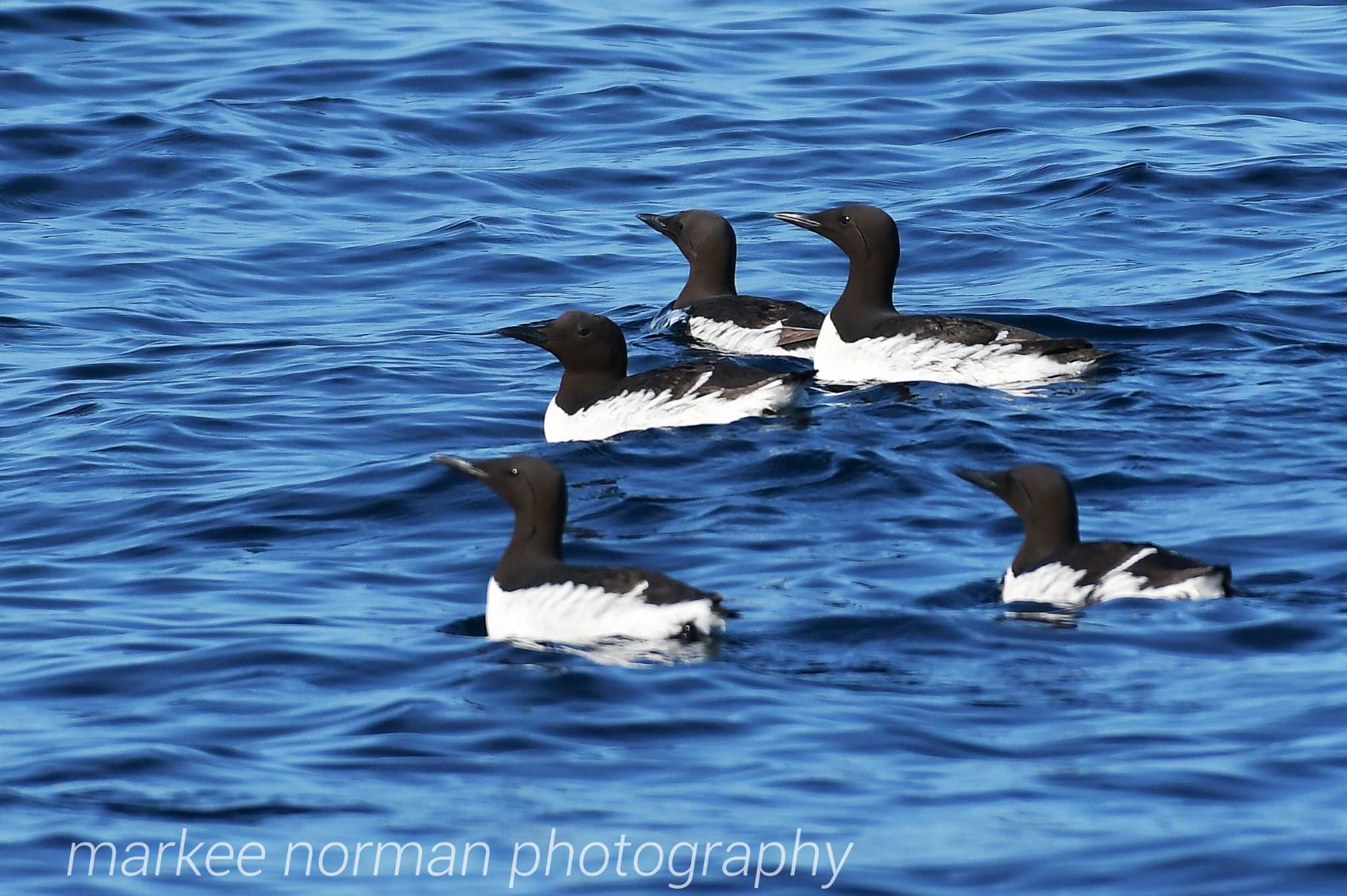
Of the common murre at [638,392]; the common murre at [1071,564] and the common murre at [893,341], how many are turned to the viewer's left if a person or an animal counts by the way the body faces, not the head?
3

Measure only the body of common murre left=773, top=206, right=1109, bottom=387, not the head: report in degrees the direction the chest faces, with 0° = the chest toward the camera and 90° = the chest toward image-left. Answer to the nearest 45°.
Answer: approximately 90°

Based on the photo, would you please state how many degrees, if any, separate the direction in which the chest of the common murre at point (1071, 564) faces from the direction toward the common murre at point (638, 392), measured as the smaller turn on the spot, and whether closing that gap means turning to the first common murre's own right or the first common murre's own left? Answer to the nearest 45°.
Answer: approximately 45° to the first common murre's own right

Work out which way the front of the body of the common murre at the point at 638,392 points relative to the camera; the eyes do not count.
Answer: to the viewer's left

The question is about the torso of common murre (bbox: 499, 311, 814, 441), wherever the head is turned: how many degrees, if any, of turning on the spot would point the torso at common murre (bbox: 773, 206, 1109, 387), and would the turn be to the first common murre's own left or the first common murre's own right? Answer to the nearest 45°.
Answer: approximately 135° to the first common murre's own right

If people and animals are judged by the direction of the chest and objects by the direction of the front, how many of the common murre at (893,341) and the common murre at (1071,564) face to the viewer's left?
2

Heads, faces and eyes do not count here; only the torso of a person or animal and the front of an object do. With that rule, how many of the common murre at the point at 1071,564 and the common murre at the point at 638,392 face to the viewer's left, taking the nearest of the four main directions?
2

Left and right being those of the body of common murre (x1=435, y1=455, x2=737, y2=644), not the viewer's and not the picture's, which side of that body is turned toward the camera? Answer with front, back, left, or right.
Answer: left

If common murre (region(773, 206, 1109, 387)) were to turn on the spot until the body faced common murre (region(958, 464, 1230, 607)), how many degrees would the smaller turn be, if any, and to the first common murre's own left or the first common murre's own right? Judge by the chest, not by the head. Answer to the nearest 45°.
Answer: approximately 90° to the first common murre's own left

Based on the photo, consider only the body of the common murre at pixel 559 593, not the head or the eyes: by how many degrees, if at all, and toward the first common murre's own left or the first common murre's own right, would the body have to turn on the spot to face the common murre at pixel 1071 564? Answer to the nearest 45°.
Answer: approximately 180°

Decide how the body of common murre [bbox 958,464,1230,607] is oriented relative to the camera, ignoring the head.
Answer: to the viewer's left

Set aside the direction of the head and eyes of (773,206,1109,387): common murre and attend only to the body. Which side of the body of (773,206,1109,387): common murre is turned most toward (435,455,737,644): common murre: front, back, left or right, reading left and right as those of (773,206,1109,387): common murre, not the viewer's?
left

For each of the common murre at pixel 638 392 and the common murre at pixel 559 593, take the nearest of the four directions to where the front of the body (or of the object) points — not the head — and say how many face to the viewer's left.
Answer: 2

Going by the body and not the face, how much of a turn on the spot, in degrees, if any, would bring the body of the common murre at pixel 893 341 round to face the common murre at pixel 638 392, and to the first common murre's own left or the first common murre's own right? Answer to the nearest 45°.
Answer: approximately 45° to the first common murre's own left
